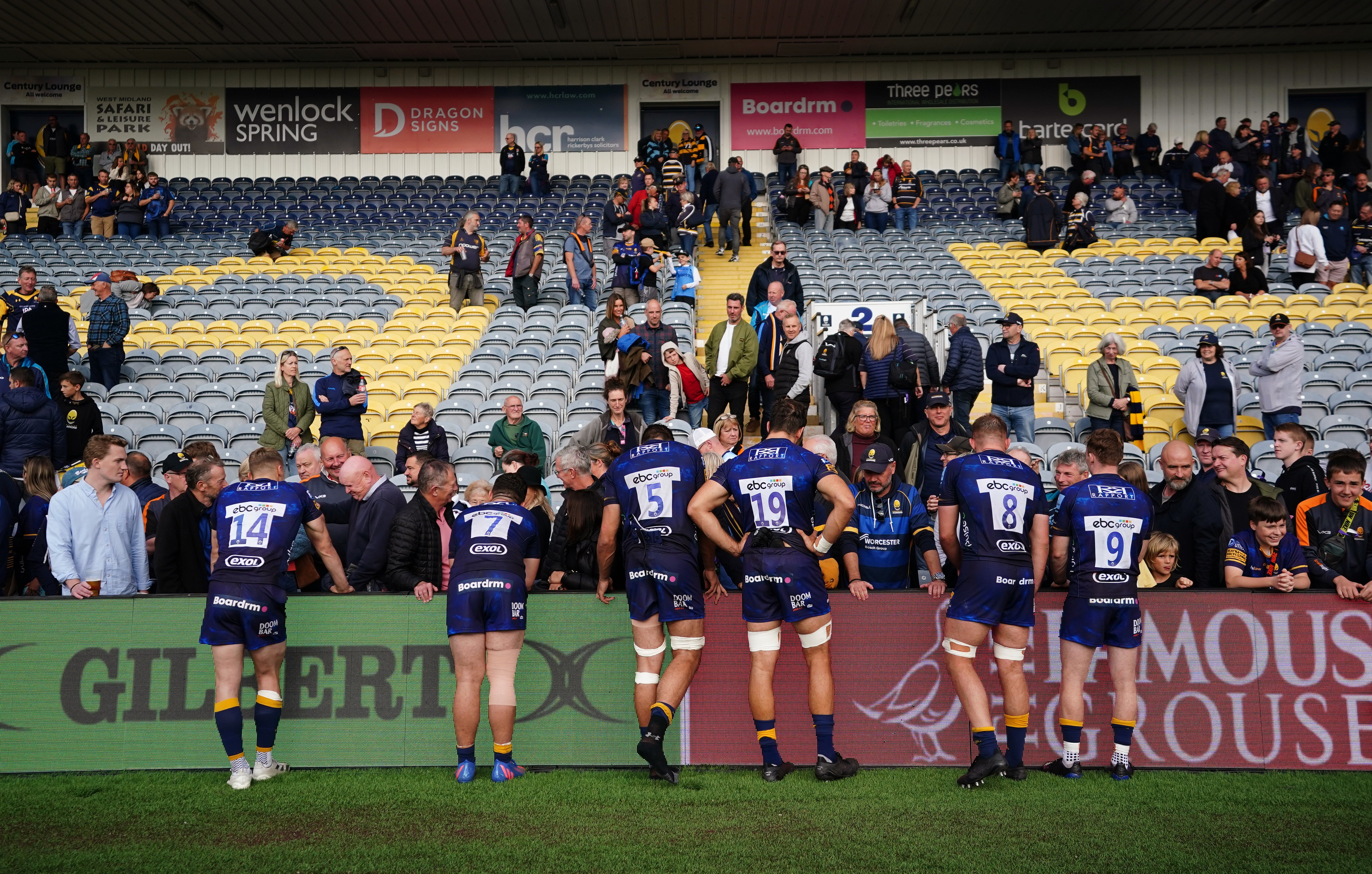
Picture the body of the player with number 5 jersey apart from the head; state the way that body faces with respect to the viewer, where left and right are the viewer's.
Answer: facing away from the viewer

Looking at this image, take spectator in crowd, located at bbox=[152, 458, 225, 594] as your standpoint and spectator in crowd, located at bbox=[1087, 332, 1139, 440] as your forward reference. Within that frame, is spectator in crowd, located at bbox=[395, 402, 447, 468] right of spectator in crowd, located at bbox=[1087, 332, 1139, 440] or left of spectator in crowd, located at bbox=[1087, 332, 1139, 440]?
left

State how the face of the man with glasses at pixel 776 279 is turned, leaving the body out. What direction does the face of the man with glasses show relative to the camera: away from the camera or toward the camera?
toward the camera

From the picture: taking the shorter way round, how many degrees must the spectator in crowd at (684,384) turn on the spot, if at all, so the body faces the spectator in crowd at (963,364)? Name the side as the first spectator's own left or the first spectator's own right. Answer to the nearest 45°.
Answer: approximately 90° to the first spectator's own left

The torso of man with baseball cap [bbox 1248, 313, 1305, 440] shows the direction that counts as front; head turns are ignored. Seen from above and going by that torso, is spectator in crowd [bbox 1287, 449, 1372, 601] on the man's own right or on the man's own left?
on the man's own left

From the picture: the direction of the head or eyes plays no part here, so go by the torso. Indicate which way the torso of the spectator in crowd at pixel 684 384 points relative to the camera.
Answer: toward the camera

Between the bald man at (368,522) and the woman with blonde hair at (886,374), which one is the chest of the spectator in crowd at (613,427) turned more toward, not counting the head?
the bald man

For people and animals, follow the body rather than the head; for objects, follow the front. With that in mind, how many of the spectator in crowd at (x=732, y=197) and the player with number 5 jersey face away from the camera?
2

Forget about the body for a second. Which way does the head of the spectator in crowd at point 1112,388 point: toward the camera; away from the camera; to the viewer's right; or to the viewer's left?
toward the camera

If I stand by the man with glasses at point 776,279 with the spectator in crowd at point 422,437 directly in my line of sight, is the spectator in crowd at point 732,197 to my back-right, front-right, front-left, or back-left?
back-right

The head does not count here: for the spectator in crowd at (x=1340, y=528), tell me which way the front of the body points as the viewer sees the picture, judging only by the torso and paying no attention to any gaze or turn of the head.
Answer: toward the camera

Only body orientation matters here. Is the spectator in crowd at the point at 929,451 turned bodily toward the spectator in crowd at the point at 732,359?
no

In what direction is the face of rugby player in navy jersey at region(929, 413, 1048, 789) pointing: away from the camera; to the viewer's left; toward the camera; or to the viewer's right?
away from the camera

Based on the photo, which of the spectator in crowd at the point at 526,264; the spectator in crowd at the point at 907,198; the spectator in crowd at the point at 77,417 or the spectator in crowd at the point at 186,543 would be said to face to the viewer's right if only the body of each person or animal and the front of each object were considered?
the spectator in crowd at the point at 186,543

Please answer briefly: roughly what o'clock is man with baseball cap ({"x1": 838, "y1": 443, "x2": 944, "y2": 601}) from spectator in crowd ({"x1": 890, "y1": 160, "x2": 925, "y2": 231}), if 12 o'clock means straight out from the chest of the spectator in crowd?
The man with baseball cap is roughly at 12 o'clock from the spectator in crowd.

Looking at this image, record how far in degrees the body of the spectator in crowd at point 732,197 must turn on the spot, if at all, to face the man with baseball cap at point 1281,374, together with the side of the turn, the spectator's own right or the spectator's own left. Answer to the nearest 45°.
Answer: approximately 135° to the spectator's own right

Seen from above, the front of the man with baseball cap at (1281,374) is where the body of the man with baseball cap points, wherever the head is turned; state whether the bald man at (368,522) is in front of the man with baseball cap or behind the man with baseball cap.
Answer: in front

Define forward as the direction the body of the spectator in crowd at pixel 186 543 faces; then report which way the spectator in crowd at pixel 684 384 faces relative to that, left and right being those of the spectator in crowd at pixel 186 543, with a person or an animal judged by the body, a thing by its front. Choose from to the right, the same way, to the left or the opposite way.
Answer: to the right

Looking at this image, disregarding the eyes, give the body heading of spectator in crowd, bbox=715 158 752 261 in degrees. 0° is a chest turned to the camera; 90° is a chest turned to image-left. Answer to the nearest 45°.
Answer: approximately 180°
